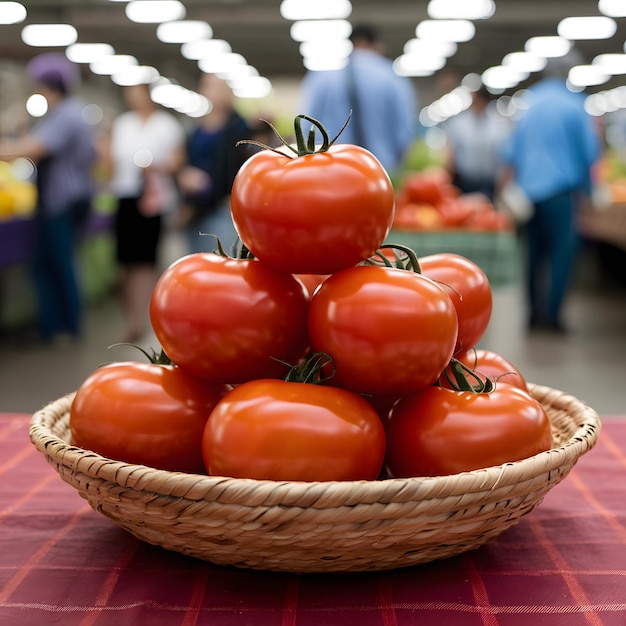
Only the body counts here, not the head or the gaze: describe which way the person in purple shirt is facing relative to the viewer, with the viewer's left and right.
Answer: facing to the left of the viewer

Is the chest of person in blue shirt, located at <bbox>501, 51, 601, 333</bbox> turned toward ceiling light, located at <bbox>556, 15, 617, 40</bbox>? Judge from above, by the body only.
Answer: yes

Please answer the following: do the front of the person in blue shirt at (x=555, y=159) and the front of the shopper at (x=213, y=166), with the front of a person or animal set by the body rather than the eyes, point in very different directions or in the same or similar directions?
very different directions

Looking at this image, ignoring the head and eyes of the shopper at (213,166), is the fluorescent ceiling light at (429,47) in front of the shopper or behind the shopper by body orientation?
behind

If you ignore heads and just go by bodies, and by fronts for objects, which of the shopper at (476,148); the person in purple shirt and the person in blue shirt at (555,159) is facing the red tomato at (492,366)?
the shopper

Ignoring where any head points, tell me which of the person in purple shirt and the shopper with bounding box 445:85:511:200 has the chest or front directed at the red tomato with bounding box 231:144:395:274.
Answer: the shopper

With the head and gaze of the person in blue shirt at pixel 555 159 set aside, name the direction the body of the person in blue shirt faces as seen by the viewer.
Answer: away from the camera

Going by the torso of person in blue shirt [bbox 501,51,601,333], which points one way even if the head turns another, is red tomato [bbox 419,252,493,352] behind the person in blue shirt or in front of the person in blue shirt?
behind

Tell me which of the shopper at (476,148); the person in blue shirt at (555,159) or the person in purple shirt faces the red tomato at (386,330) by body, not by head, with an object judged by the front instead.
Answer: the shopper

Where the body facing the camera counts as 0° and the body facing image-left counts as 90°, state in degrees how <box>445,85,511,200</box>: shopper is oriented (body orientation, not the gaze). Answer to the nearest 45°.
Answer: approximately 0°
